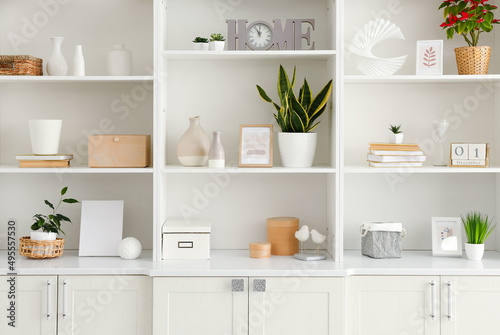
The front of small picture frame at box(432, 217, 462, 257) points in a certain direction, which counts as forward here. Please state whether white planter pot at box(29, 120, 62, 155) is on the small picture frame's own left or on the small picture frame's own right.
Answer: on the small picture frame's own right

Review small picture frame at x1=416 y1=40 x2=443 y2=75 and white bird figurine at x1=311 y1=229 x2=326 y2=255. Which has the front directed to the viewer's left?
the white bird figurine

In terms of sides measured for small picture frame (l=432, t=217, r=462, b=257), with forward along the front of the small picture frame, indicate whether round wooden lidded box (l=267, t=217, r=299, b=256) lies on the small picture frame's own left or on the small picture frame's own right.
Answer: on the small picture frame's own right

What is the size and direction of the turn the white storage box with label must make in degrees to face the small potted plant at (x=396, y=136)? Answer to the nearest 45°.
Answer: approximately 90° to its left

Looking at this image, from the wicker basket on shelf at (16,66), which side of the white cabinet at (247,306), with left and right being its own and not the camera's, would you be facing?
right

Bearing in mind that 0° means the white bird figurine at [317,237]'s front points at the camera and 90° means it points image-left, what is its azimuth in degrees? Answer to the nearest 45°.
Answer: approximately 90°
